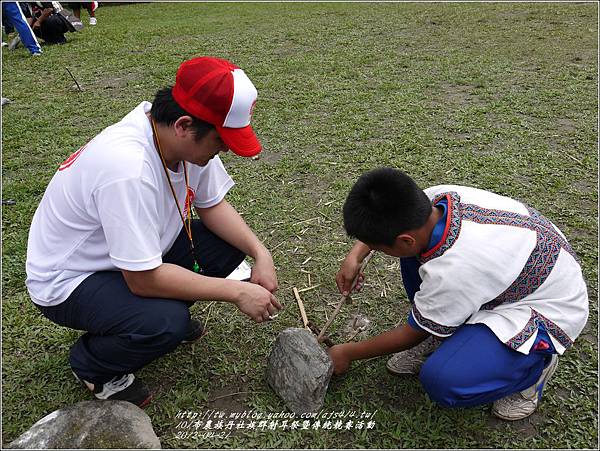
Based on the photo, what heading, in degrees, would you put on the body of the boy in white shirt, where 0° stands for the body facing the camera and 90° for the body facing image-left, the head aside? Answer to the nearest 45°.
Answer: approximately 90°

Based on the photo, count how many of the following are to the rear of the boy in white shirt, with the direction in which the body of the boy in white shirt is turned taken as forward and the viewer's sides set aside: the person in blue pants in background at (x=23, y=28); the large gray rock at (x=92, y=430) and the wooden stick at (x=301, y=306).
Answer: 0

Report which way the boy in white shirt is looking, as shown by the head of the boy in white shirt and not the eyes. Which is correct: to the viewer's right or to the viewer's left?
to the viewer's left

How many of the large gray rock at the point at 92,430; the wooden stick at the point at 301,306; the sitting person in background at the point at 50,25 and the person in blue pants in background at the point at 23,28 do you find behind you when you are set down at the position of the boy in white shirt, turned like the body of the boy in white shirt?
0

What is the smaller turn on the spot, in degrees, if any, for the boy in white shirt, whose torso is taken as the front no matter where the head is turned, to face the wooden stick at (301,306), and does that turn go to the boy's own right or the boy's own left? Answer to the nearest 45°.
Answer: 0° — they already face it

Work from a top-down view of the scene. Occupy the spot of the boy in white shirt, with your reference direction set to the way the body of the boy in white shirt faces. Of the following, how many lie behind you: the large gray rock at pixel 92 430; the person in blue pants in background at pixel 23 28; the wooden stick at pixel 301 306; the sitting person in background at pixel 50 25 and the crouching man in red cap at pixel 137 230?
0

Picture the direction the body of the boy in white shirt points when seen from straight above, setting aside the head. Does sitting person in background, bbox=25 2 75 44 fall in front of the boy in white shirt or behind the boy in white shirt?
in front

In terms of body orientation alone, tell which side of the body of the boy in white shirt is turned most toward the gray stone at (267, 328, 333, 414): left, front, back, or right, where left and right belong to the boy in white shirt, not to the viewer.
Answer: front

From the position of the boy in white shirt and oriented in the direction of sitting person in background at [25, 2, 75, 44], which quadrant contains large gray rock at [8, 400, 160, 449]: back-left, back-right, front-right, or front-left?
front-left

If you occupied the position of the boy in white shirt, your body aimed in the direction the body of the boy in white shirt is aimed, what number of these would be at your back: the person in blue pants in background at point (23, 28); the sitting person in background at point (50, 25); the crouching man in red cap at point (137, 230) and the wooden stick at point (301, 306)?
0

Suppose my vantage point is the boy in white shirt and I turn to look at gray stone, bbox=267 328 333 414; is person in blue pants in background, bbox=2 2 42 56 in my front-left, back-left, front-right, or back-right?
front-right

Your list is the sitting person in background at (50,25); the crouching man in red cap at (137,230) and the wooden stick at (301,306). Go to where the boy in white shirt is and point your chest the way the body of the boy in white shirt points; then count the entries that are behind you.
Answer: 0

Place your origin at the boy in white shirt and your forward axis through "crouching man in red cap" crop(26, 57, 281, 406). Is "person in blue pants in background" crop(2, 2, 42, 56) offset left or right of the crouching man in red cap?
right

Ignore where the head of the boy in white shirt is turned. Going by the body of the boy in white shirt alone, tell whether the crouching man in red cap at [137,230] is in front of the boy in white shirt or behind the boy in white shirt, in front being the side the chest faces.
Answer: in front
